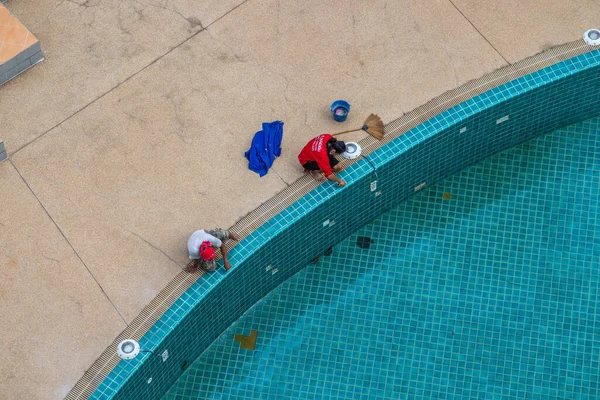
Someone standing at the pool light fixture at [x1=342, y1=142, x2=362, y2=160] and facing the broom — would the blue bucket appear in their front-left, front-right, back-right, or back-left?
front-left

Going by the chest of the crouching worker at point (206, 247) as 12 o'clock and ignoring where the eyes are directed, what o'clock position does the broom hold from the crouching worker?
The broom is roughly at 10 o'clock from the crouching worker.

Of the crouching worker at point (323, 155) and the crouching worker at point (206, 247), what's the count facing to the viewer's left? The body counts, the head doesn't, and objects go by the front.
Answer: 0

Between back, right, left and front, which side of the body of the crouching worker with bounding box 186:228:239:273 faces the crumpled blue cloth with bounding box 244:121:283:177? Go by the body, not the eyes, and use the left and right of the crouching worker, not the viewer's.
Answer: left

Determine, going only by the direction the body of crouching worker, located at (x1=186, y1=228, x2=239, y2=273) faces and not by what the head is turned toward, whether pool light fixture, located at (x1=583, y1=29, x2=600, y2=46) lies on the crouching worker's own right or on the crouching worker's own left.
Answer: on the crouching worker's own left

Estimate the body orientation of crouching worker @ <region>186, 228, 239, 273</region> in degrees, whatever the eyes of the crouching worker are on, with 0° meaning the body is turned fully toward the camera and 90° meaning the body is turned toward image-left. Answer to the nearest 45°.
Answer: approximately 315°

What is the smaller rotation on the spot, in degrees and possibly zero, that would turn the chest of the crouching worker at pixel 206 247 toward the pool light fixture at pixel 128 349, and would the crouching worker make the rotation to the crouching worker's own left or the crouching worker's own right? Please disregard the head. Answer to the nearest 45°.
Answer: approximately 135° to the crouching worker's own right

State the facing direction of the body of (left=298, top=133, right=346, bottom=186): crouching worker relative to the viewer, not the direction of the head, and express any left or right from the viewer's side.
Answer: facing to the right of the viewer

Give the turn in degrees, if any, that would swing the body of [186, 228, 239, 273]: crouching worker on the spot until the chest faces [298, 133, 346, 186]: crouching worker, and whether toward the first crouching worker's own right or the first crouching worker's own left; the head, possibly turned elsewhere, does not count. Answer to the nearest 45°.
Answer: approximately 45° to the first crouching worker's own left
